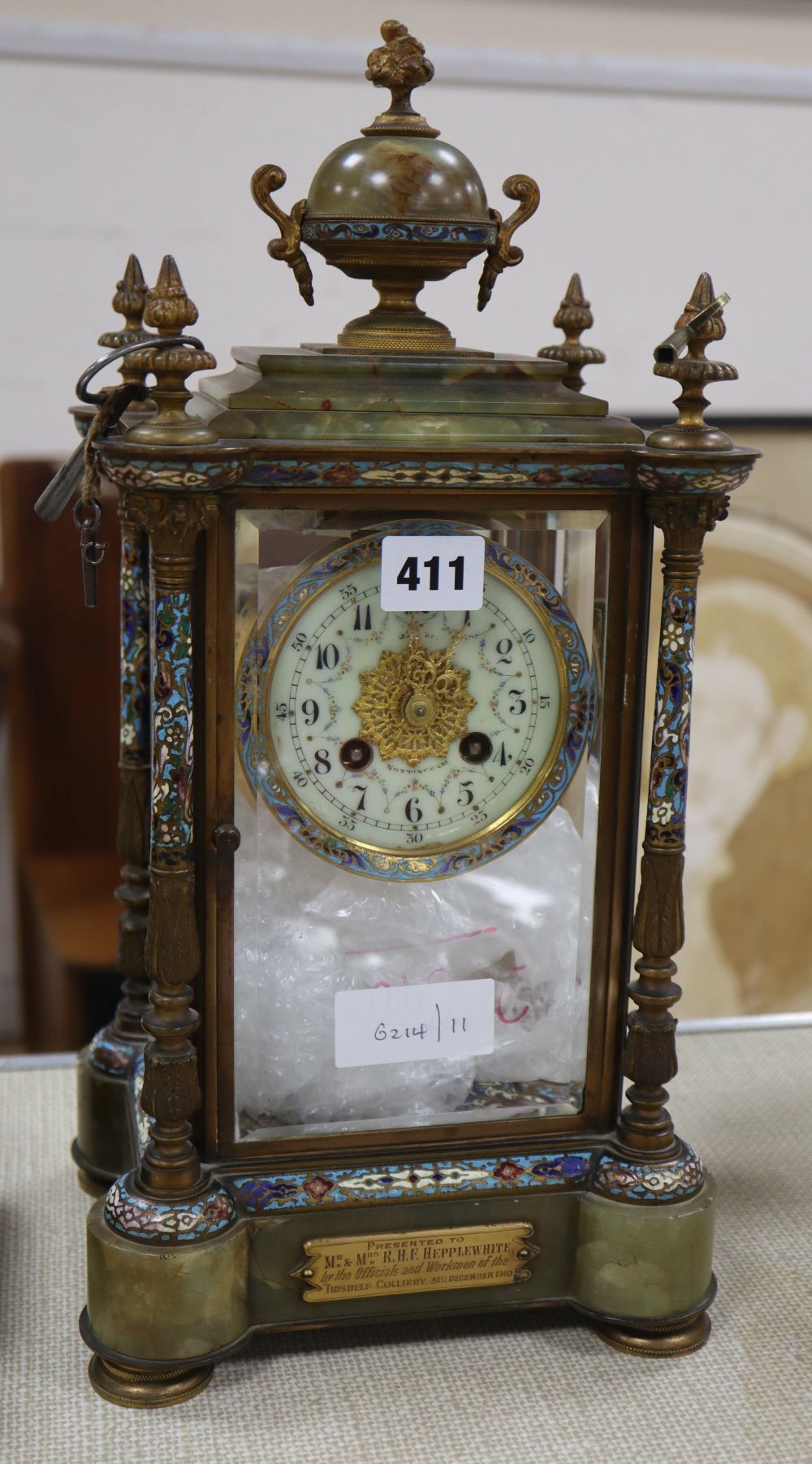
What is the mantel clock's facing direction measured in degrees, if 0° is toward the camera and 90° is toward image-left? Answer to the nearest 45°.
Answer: approximately 0°

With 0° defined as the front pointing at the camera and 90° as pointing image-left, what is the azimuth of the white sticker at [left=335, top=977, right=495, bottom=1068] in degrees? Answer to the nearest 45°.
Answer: approximately 0°

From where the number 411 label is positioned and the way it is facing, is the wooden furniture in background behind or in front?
behind

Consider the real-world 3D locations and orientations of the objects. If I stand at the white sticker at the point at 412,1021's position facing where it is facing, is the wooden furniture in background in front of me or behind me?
behind

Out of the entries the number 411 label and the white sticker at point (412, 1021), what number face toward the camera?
2

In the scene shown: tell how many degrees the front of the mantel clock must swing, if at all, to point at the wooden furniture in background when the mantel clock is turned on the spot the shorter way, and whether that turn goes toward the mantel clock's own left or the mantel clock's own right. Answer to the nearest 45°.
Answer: approximately 135° to the mantel clock's own right
